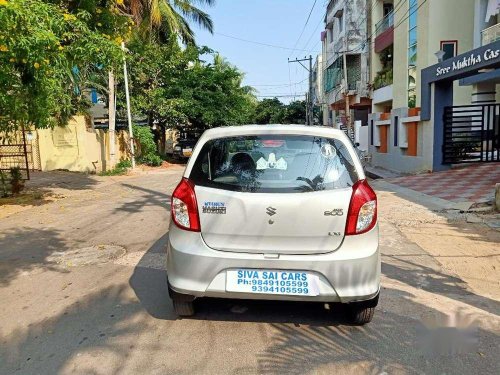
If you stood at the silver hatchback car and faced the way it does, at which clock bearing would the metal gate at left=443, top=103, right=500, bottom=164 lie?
The metal gate is roughly at 1 o'clock from the silver hatchback car.

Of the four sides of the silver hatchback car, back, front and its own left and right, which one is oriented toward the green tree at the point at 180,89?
front

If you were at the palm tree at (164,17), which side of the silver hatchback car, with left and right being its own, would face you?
front

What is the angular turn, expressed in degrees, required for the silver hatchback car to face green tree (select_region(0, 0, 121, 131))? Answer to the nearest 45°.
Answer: approximately 45° to its left

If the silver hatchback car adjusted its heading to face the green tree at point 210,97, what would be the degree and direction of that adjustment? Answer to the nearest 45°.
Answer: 0° — it already faces it

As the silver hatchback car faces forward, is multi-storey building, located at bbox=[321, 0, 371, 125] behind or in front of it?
in front

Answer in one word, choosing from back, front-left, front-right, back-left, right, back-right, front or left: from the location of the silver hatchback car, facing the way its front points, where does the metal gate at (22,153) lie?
front-left

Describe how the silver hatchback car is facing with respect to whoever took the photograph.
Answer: facing away from the viewer

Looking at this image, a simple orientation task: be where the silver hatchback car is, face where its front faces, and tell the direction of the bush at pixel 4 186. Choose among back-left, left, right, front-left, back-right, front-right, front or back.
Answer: front-left

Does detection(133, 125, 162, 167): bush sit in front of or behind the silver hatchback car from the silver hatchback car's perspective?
in front

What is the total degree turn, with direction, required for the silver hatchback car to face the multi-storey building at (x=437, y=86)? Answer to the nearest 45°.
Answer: approximately 45° to its right
